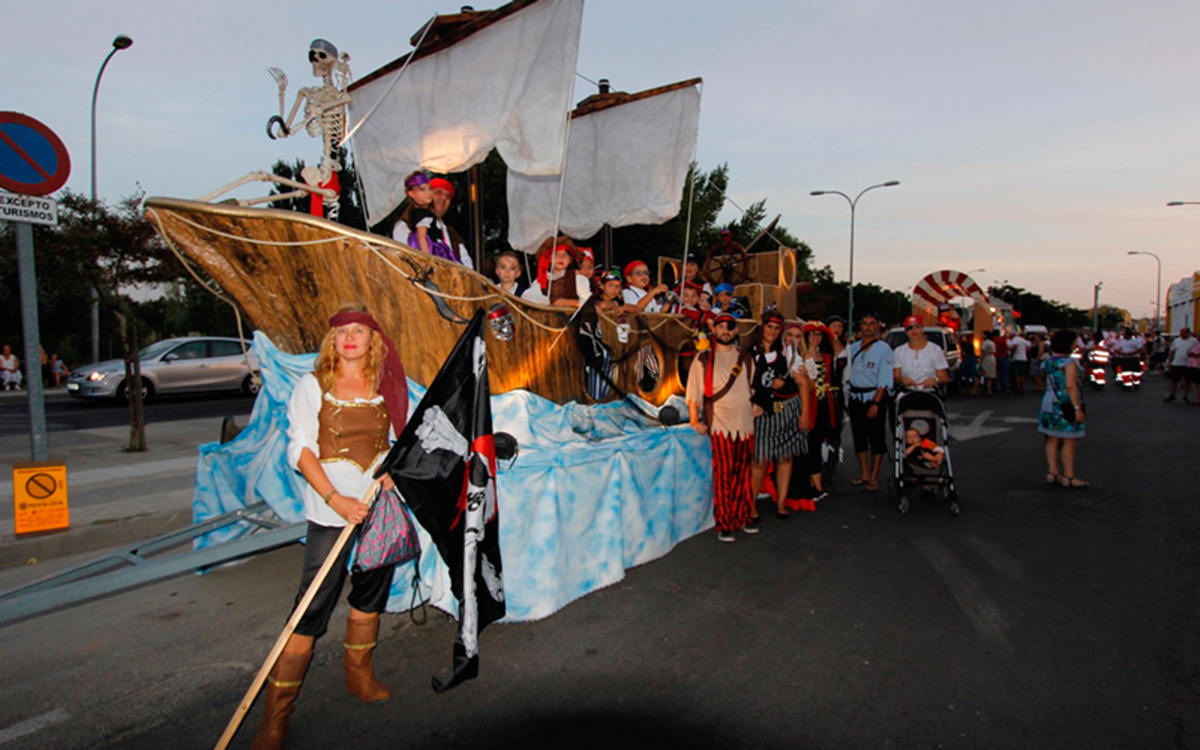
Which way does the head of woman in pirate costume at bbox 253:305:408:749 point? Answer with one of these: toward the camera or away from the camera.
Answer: toward the camera

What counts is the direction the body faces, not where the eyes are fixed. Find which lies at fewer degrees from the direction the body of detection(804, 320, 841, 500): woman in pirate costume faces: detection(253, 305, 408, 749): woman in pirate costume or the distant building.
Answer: the woman in pirate costume

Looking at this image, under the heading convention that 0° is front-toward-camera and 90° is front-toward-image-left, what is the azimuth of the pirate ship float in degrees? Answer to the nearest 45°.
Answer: approximately 45°

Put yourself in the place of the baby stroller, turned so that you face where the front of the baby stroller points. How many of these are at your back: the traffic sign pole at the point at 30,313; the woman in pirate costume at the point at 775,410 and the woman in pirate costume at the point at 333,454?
0

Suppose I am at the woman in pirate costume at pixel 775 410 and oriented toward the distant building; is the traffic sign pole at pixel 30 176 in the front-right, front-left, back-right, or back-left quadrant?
back-left

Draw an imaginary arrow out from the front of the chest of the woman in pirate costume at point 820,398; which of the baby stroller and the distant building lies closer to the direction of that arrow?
the baby stroller

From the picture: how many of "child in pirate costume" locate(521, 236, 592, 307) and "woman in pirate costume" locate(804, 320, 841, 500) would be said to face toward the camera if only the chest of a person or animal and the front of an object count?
2

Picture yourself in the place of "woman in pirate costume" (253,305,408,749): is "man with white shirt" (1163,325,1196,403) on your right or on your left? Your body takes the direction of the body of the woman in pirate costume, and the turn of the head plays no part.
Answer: on your left

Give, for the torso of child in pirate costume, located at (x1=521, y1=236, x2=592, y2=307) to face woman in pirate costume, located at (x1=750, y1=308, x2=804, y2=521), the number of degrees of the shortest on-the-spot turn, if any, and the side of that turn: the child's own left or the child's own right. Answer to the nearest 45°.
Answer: approximately 90° to the child's own left

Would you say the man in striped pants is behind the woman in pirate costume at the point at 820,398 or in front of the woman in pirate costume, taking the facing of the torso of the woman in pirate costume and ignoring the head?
in front

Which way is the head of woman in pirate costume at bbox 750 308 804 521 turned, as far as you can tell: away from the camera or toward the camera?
toward the camera

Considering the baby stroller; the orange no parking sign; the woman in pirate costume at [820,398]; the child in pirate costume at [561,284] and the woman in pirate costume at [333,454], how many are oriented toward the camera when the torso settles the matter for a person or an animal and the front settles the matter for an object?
5

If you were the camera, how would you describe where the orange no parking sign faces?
facing the viewer

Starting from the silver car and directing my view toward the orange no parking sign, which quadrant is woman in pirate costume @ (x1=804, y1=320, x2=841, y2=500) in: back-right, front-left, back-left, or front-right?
front-left

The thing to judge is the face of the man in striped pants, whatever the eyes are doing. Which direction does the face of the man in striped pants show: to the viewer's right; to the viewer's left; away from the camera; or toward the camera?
toward the camera

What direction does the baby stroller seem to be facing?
toward the camera

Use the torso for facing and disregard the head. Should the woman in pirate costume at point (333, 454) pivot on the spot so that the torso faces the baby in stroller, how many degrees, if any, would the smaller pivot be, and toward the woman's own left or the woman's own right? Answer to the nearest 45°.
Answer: approximately 90° to the woman's own left
